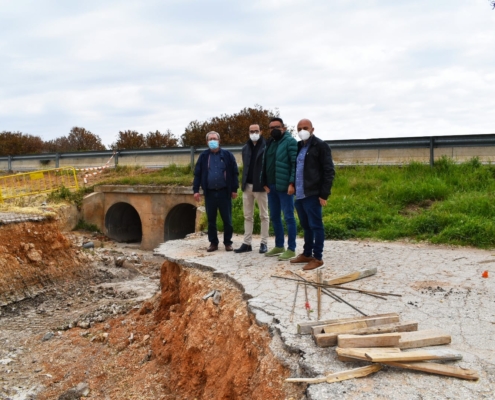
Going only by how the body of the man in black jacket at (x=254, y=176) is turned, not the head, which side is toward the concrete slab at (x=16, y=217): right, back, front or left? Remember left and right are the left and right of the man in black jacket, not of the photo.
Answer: right

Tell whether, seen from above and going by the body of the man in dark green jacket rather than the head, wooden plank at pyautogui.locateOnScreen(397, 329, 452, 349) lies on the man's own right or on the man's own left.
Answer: on the man's own left

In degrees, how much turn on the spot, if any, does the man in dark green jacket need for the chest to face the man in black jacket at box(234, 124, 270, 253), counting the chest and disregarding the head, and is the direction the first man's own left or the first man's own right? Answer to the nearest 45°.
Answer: approximately 90° to the first man's own right

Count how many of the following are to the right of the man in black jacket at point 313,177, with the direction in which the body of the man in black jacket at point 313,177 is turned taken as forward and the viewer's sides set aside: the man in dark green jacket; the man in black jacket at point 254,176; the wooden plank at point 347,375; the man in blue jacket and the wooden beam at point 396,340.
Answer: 3

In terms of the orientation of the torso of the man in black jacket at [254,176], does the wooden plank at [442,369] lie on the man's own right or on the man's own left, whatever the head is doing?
on the man's own left

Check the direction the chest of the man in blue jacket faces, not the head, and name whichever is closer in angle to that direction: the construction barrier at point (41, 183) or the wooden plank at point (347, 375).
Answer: the wooden plank

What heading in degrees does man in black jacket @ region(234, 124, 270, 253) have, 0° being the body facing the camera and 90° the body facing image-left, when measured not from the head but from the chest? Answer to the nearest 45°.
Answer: approximately 45°

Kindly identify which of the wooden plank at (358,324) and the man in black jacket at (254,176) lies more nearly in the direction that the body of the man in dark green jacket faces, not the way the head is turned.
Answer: the wooden plank

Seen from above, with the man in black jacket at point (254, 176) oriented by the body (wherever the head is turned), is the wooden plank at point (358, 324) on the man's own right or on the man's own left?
on the man's own left

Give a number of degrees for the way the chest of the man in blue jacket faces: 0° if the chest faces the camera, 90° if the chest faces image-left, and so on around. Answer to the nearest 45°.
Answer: approximately 0°

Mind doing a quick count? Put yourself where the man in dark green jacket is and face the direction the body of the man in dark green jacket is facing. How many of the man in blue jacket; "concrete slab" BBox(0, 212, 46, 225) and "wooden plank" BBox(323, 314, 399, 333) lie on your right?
2
